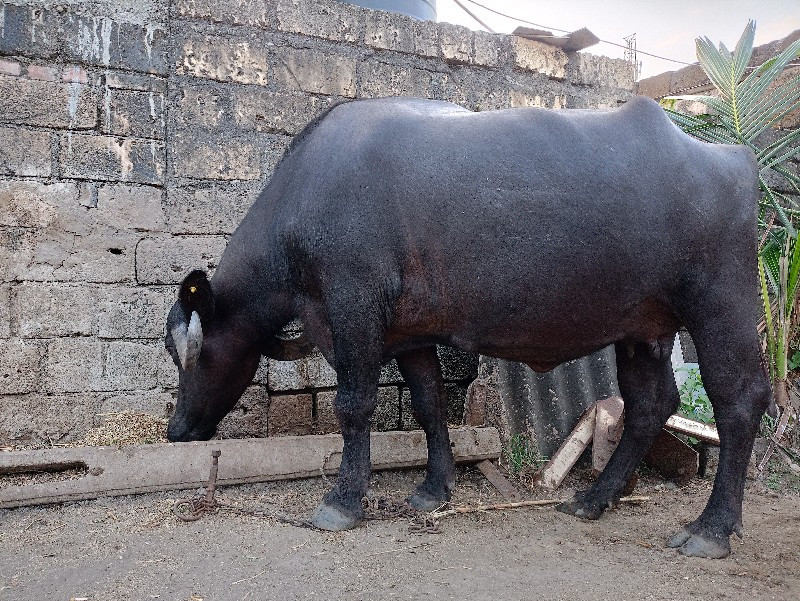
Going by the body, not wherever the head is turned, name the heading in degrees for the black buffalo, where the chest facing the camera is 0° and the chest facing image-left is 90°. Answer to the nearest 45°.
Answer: approximately 90°

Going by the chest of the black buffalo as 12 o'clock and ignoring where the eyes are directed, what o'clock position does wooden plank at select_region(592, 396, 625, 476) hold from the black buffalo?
The wooden plank is roughly at 4 o'clock from the black buffalo.

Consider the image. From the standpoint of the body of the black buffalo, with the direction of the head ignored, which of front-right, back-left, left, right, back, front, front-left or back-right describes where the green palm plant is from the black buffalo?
back-right

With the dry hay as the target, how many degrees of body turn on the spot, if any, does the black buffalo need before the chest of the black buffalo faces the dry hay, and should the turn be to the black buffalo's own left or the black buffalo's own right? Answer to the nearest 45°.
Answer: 0° — it already faces it

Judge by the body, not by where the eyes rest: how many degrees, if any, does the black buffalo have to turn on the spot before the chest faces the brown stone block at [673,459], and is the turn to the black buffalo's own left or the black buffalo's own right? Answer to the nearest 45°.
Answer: approximately 135° to the black buffalo's own right

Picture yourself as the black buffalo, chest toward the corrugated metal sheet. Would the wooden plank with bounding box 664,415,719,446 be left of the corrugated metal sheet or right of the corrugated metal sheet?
right

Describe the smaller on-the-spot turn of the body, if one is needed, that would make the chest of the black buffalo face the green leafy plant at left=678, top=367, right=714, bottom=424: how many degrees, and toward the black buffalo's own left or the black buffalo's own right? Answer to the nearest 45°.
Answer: approximately 135° to the black buffalo's own right
